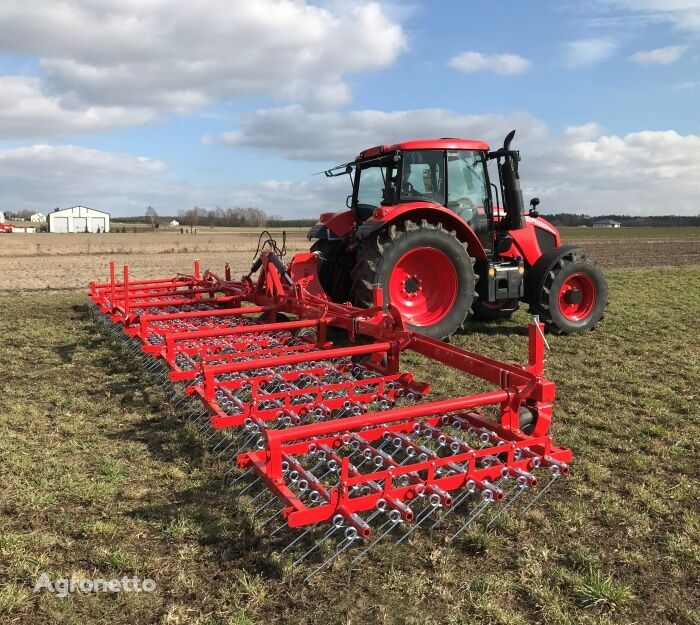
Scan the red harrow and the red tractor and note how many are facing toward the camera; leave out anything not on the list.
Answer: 0

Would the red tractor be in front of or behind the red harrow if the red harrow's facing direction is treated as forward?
in front

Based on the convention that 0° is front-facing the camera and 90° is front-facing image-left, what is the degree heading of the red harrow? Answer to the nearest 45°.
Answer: approximately 225°

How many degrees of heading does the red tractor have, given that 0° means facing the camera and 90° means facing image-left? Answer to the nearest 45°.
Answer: approximately 225°

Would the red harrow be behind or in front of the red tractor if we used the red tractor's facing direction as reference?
behind
